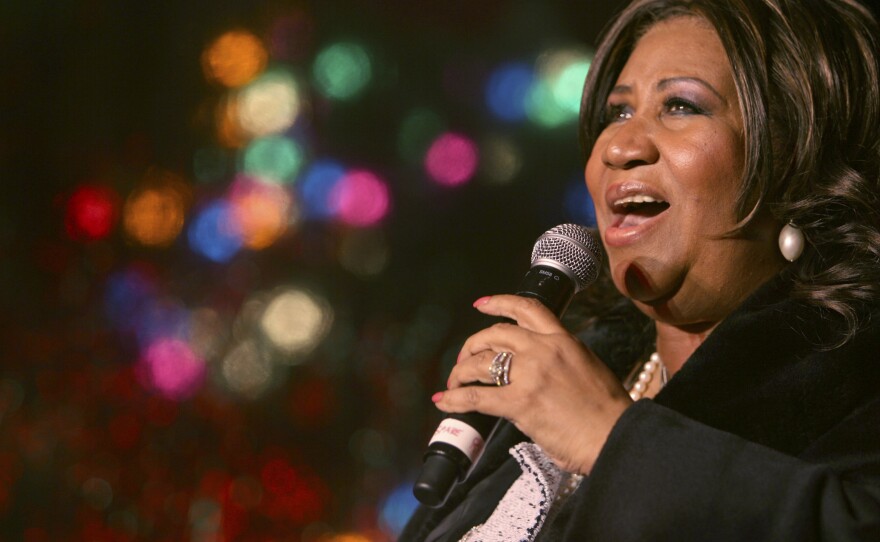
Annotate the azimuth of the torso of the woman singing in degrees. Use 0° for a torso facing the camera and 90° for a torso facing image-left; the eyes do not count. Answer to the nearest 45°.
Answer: approximately 45°
